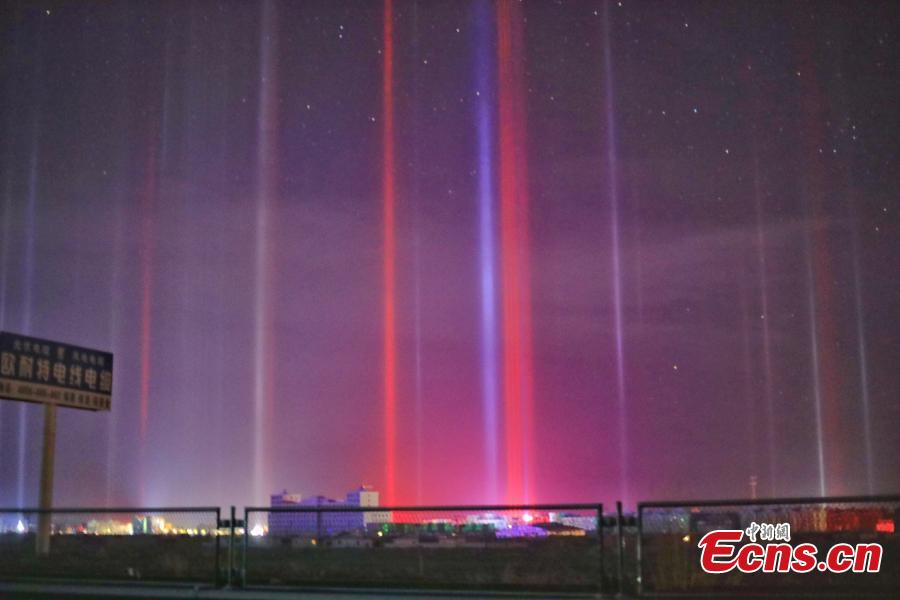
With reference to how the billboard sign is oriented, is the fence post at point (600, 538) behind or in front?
in front

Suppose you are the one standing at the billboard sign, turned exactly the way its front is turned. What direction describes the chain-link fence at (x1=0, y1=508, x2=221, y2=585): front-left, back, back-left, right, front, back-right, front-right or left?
front-right

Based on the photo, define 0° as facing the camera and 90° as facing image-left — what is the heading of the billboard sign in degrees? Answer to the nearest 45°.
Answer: approximately 315°

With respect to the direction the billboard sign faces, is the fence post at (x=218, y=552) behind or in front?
in front

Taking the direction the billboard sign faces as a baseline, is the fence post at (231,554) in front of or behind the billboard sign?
in front
